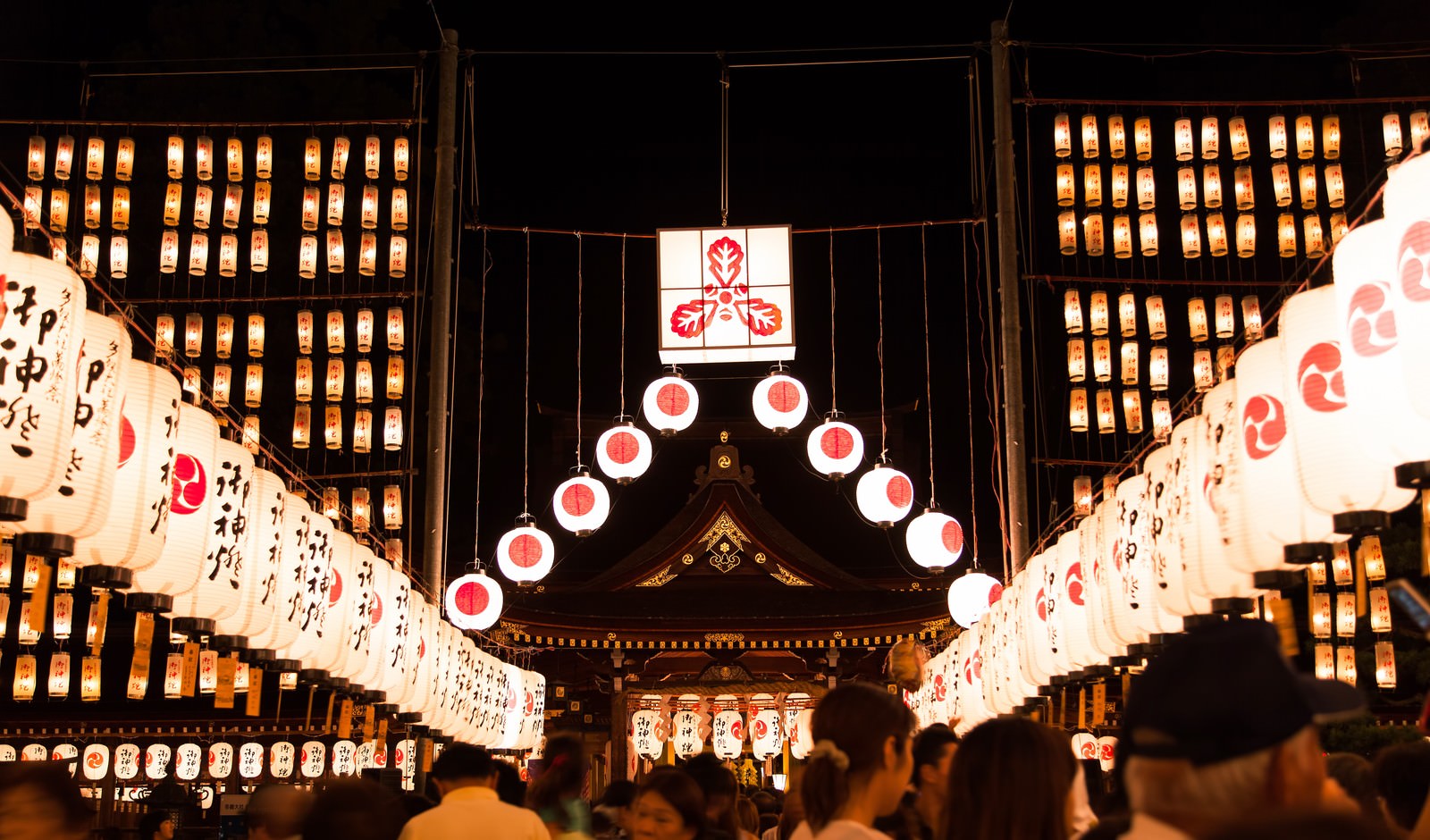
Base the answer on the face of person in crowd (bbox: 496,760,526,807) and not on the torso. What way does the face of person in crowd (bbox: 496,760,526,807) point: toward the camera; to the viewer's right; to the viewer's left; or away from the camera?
away from the camera

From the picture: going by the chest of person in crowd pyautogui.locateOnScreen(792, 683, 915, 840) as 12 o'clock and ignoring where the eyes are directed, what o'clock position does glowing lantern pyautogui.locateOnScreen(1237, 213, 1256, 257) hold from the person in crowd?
The glowing lantern is roughly at 11 o'clock from the person in crowd.

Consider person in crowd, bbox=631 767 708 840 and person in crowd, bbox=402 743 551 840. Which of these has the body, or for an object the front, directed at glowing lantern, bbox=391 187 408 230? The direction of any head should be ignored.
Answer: person in crowd, bbox=402 743 551 840

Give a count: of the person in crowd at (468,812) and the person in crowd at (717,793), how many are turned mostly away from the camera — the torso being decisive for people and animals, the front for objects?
2

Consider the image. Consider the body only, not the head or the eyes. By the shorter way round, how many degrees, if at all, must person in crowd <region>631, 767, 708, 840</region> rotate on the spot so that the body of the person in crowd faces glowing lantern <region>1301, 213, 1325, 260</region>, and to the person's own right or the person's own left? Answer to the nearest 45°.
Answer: approximately 180°

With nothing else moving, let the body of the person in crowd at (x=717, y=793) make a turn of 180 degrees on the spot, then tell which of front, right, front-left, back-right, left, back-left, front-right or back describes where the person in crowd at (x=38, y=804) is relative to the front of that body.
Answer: front-right

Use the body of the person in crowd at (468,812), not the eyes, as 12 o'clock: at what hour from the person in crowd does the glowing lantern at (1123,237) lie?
The glowing lantern is roughly at 1 o'clock from the person in crowd.

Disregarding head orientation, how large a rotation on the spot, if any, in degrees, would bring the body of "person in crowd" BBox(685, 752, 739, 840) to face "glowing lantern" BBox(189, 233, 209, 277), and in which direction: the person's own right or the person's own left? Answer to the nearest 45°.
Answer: approximately 45° to the person's own left

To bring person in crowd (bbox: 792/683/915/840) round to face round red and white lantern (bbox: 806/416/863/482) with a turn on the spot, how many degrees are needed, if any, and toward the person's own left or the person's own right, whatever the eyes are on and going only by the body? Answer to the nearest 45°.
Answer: approximately 45° to the person's own left

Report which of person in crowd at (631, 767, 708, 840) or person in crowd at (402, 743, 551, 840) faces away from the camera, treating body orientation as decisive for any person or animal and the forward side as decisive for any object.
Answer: person in crowd at (402, 743, 551, 840)

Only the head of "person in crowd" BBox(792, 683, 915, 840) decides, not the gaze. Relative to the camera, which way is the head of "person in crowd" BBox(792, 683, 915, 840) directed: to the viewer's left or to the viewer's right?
to the viewer's right

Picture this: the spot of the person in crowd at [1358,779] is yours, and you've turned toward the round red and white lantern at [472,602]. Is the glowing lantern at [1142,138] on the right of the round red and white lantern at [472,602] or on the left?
right

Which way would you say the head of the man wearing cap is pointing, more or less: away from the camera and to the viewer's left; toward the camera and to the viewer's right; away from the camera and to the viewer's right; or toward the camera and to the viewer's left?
away from the camera and to the viewer's right

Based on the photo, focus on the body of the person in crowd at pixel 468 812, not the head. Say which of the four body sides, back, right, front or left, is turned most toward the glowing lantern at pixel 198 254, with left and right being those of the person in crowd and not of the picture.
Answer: front

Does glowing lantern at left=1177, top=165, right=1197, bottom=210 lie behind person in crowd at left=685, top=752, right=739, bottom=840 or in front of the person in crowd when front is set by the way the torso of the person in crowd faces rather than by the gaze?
in front

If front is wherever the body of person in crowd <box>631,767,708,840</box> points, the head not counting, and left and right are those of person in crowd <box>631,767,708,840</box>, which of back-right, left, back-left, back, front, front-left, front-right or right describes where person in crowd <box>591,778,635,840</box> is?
back-right

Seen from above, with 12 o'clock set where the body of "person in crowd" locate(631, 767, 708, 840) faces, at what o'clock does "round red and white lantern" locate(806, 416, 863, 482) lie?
The round red and white lantern is roughly at 5 o'clock from the person in crowd.

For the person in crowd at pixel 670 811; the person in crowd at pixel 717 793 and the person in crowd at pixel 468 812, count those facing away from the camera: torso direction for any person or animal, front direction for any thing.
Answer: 2

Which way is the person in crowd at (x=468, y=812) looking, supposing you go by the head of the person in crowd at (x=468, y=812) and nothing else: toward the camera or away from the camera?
away from the camera
